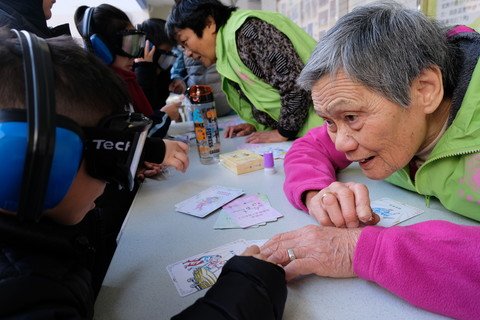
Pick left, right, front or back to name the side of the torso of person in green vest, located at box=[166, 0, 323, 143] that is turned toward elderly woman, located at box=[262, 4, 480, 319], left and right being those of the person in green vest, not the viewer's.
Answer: left

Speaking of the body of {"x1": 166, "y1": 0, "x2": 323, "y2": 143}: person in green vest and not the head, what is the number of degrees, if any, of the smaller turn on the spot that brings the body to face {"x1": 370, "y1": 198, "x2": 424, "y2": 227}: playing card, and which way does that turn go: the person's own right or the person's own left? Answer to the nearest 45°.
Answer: approximately 90° to the person's own left

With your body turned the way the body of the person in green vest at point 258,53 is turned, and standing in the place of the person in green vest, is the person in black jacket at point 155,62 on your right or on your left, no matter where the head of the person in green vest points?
on your right

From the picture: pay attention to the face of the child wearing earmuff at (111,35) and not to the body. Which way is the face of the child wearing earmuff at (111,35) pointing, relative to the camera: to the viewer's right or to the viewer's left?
to the viewer's right

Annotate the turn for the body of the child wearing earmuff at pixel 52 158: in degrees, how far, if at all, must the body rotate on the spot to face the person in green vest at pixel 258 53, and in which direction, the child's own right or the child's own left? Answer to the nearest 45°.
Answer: approximately 45° to the child's own left

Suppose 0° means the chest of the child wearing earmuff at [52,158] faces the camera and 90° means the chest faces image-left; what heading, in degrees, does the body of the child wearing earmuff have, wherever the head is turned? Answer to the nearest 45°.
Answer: approximately 270°
